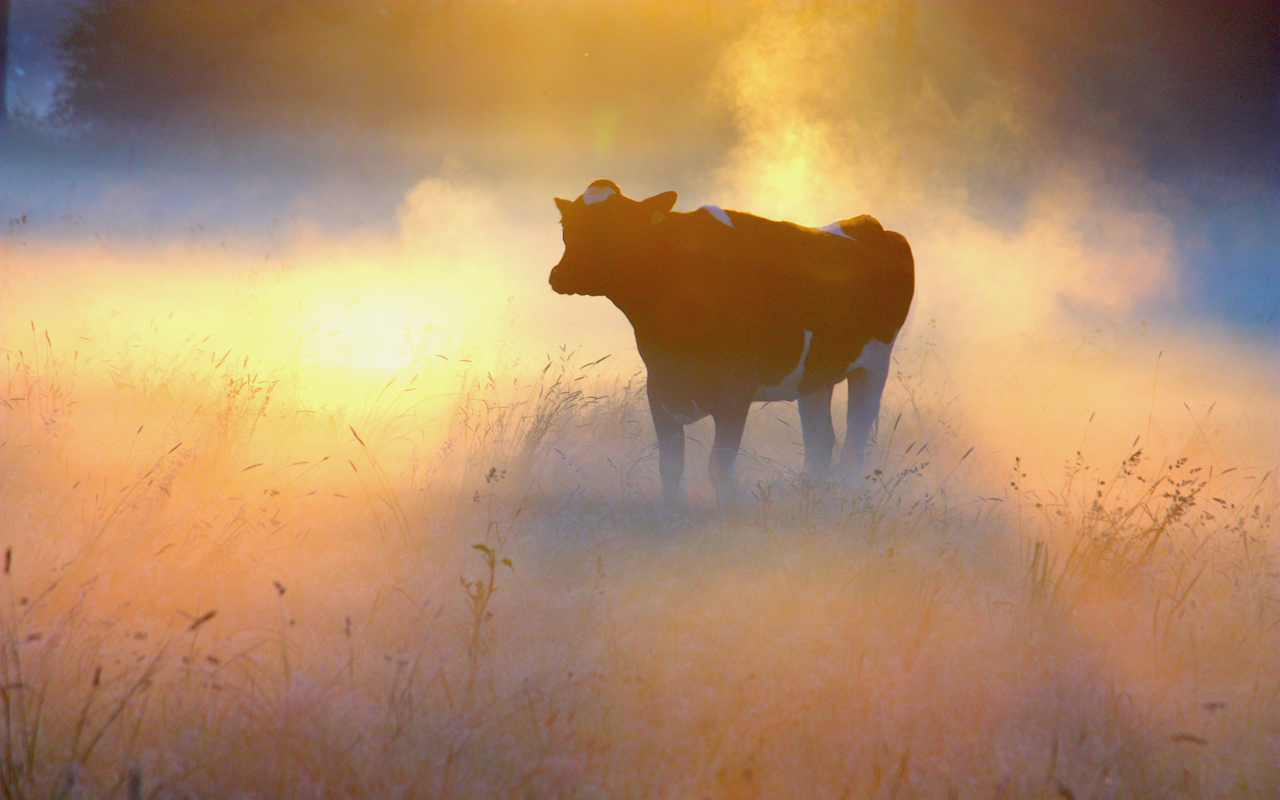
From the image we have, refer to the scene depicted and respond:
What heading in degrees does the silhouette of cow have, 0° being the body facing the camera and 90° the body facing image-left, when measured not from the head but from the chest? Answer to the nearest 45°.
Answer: approximately 45°
